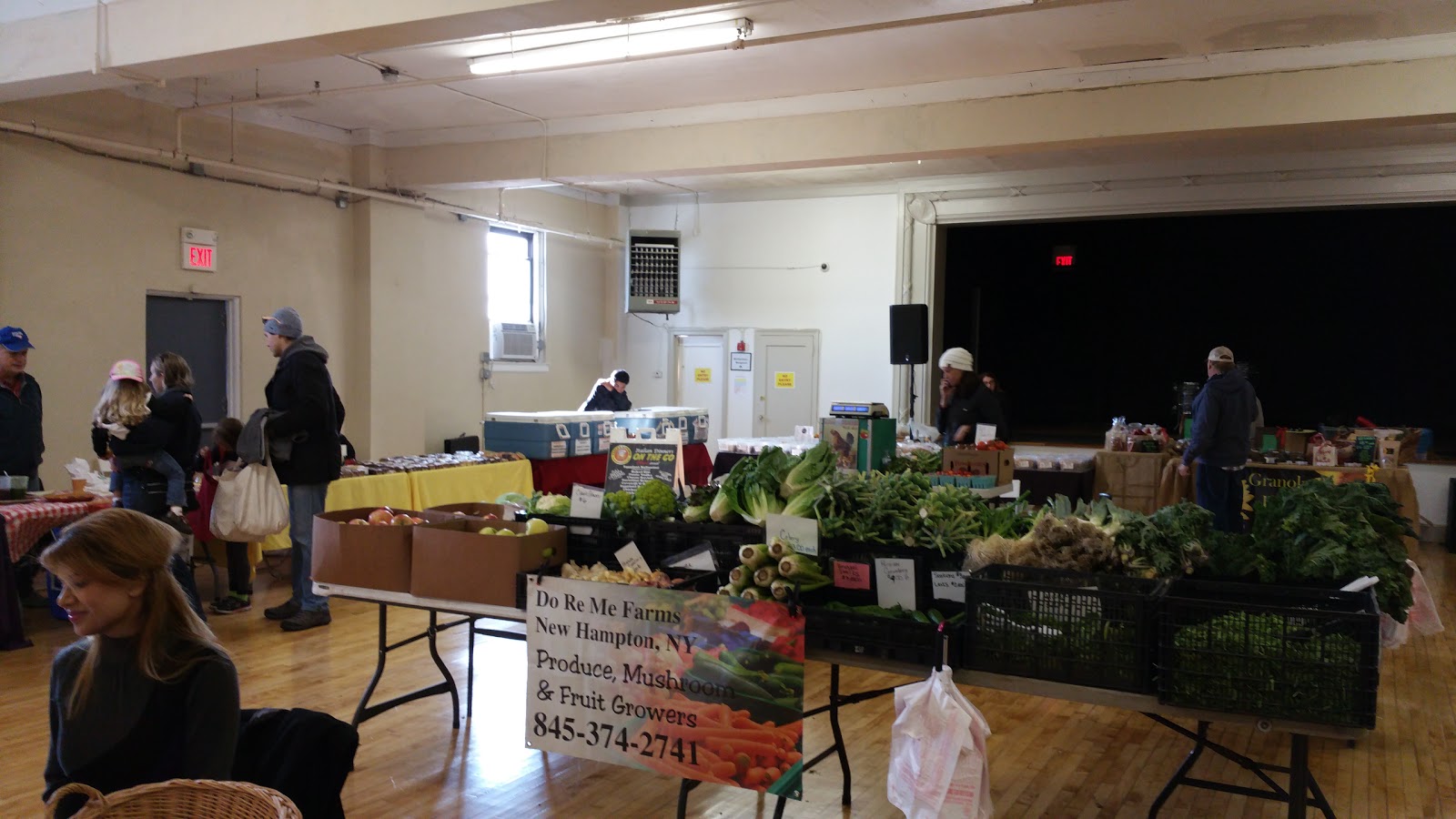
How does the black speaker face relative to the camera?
toward the camera

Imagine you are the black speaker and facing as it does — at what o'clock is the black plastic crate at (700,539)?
The black plastic crate is roughly at 12 o'clock from the black speaker.

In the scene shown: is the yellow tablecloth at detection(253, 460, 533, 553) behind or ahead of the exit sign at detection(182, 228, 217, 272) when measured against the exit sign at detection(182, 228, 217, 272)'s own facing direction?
ahead

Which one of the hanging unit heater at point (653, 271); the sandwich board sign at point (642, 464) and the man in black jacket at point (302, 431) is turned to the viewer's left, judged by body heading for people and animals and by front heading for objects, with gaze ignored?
the man in black jacket

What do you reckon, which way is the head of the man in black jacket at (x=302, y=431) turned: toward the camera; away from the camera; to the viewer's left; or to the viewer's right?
to the viewer's left

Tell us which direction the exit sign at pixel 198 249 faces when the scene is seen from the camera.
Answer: facing the viewer and to the right of the viewer

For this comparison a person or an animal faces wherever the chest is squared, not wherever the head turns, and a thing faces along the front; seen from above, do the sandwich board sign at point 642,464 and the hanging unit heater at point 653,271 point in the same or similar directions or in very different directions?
same or similar directions

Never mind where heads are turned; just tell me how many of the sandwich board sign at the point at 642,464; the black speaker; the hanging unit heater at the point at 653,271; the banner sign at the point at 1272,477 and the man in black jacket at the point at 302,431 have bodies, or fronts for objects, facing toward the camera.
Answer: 4

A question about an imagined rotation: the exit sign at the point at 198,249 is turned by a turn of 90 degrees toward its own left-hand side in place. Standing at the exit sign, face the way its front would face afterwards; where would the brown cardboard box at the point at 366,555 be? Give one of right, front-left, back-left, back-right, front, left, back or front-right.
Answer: back-right

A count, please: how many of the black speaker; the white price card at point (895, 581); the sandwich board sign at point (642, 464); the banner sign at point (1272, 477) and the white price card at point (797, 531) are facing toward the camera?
5

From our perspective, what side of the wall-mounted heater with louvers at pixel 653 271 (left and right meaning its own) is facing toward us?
front

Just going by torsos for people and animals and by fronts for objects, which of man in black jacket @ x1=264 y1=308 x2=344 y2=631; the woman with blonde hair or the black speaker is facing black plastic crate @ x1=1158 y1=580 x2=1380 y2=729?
the black speaker

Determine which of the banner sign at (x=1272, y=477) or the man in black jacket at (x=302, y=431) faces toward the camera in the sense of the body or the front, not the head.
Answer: the banner sign

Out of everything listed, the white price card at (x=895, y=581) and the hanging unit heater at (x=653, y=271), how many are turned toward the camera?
2

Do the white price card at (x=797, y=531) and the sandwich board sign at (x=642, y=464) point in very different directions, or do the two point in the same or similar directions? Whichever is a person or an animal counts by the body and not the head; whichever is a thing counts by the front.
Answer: same or similar directions

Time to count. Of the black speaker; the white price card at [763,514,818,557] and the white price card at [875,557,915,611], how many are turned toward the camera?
3

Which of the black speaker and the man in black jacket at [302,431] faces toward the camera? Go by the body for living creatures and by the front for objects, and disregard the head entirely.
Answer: the black speaker

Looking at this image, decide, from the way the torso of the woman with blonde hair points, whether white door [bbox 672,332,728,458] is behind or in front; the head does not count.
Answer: behind
